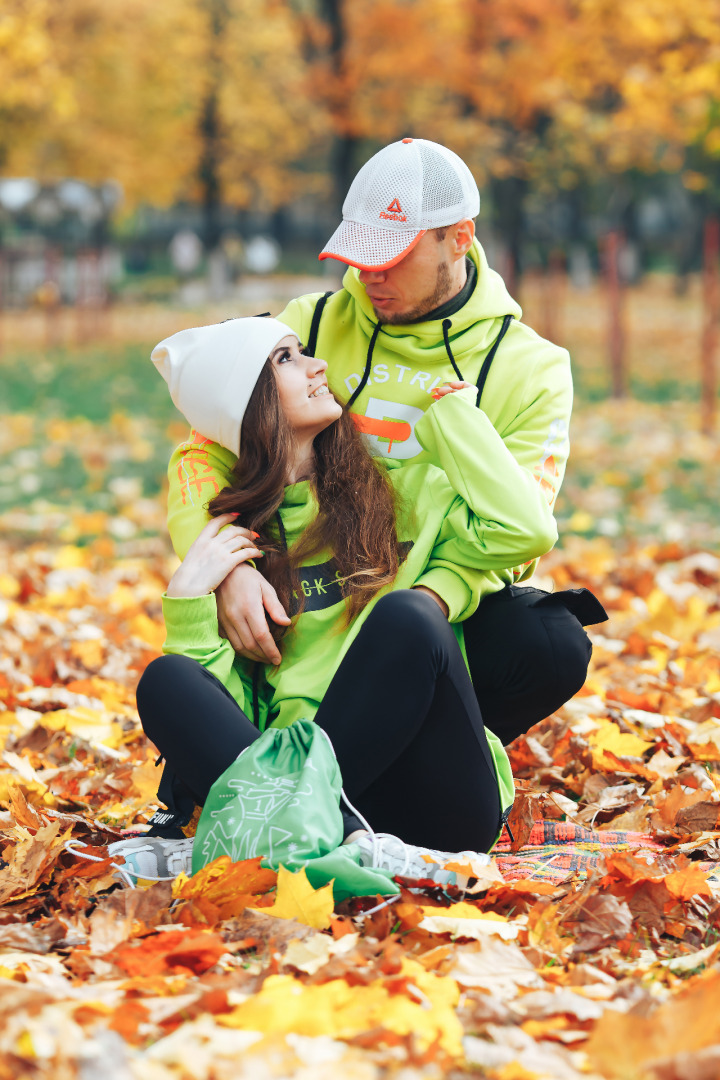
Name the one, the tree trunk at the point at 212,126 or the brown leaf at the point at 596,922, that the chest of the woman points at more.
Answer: the brown leaf

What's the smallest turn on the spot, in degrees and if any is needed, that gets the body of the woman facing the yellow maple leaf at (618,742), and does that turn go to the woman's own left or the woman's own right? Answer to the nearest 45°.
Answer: approximately 135° to the woman's own left

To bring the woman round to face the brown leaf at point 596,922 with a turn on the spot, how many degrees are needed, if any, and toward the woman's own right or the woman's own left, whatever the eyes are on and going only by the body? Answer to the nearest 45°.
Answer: approximately 45° to the woman's own left

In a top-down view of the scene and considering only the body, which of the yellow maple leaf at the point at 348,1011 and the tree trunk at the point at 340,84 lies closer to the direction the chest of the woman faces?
the yellow maple leaf

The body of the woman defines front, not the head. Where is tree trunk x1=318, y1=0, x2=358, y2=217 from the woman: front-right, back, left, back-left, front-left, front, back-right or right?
back

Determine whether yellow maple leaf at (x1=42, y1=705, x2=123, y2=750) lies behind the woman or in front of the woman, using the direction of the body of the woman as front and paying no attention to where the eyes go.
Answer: behind

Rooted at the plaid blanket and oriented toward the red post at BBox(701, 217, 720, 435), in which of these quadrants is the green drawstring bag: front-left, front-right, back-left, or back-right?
back-left

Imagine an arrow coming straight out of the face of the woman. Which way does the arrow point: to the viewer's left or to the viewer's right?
to the viewer's right

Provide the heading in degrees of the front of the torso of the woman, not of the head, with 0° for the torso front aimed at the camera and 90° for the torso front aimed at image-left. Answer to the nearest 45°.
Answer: approximately 0°

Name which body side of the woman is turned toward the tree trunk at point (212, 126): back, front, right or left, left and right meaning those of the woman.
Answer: back

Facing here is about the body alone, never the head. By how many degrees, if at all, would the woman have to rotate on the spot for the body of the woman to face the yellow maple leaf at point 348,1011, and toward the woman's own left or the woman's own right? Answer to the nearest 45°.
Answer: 0° — they already face it
